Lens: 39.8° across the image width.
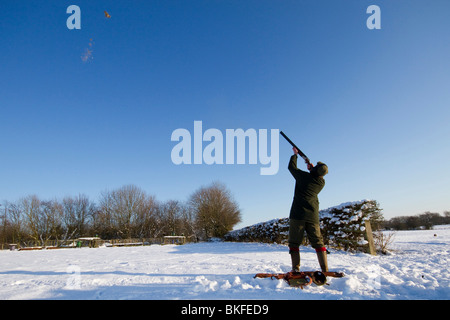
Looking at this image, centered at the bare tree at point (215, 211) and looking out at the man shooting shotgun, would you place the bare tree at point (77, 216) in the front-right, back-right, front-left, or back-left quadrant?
back-right

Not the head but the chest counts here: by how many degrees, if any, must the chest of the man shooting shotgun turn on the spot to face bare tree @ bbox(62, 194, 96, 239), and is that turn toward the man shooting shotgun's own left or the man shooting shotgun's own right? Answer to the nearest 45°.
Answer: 0° — they already face it

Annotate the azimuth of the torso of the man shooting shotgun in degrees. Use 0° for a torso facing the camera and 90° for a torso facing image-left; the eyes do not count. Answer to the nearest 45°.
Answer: approximately 135°

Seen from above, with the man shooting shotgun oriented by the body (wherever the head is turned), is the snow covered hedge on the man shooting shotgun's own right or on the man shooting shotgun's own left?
on the man shooting shotgun's own right

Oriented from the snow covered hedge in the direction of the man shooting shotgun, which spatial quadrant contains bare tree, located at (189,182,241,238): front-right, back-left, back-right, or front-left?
back-right
